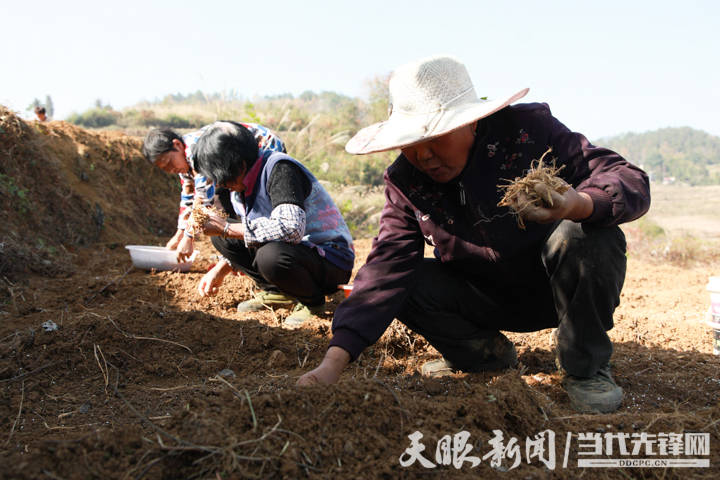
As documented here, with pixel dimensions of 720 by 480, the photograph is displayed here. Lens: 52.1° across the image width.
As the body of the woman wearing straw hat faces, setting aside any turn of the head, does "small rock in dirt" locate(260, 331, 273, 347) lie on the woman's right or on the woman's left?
on the woman's right

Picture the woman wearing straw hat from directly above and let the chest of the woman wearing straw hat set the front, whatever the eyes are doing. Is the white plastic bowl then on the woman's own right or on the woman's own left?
on the woman's own right

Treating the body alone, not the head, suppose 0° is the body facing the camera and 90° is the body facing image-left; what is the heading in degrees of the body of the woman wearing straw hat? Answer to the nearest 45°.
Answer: approximately 45°

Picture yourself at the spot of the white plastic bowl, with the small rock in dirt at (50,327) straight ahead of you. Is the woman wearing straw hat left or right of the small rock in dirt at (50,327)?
left

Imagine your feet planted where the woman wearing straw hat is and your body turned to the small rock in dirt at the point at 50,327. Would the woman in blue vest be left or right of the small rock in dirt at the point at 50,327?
right

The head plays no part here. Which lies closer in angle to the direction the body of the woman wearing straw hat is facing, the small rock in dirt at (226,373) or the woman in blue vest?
the small rock in dirt

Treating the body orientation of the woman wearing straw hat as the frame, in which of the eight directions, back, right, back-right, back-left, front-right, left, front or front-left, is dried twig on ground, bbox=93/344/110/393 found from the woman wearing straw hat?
front-right

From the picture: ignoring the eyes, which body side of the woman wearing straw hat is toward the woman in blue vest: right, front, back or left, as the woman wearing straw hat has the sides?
right
